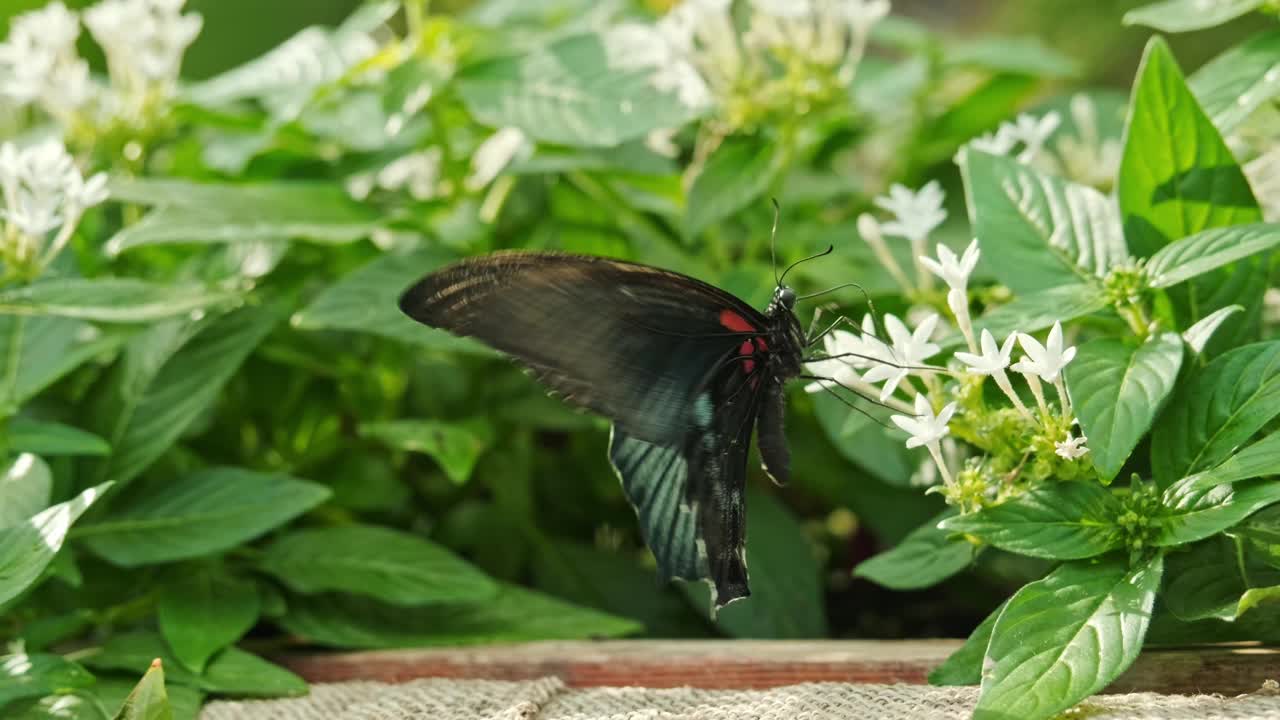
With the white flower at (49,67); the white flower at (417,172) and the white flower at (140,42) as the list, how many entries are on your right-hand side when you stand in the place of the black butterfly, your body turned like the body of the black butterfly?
0

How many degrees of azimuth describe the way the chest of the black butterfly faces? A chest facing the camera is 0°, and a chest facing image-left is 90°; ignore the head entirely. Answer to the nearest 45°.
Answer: approximately 270°

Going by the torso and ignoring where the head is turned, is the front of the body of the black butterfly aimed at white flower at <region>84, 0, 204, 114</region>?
no
